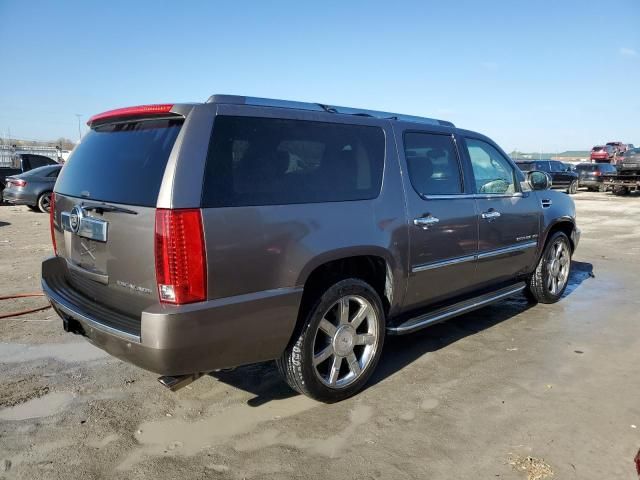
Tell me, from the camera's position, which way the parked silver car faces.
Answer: facing away from the viewer and to the right of the viewer

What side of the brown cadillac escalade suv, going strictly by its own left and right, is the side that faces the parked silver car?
left

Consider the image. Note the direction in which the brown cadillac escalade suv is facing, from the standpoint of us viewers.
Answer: facing away from the viewer and to the right of the viewer

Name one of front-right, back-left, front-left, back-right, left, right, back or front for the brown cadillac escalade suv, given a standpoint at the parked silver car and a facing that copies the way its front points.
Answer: back-right
